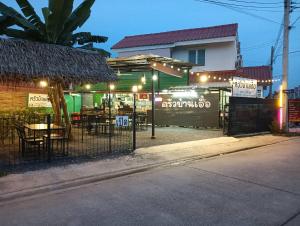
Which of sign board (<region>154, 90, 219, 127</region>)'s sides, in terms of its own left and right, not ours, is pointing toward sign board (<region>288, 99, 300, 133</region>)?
left

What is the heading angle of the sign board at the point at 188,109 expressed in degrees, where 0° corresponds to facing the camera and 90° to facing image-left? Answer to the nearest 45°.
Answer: approximately 0°

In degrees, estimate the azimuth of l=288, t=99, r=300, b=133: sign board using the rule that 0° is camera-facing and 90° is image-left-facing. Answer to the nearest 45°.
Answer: approximately 0°

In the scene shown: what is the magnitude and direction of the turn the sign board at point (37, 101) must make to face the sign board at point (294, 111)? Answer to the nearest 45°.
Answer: approximately 90° to its left

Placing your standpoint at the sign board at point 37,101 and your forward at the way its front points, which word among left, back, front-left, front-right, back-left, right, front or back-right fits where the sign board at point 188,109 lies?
left

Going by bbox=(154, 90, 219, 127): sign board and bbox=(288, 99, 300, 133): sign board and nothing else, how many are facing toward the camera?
2

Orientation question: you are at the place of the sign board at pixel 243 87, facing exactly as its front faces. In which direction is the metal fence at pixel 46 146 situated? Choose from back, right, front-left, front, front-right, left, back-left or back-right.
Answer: front-right

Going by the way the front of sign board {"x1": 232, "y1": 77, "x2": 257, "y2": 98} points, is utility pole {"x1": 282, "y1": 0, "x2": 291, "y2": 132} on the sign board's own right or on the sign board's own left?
on the sign board's own left

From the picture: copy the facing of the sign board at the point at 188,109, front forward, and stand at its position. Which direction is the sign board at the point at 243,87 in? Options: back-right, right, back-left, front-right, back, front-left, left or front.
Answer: front-left

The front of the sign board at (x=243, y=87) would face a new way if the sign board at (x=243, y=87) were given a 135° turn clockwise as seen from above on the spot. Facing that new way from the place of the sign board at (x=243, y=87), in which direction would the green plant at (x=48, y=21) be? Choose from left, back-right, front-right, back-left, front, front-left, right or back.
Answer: left
